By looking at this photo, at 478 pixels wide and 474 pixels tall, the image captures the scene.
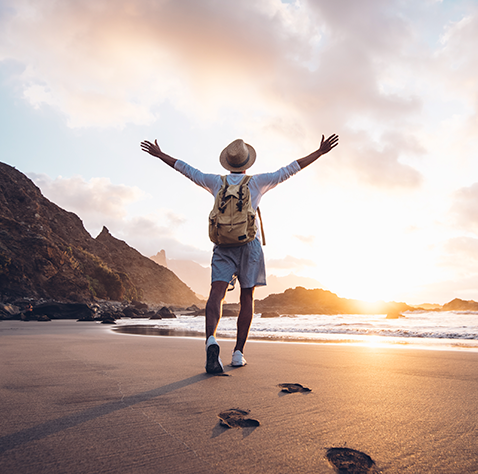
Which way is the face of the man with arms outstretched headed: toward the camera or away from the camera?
away from the camera

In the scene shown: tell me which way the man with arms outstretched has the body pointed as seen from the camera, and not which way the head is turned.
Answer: away from the camera
